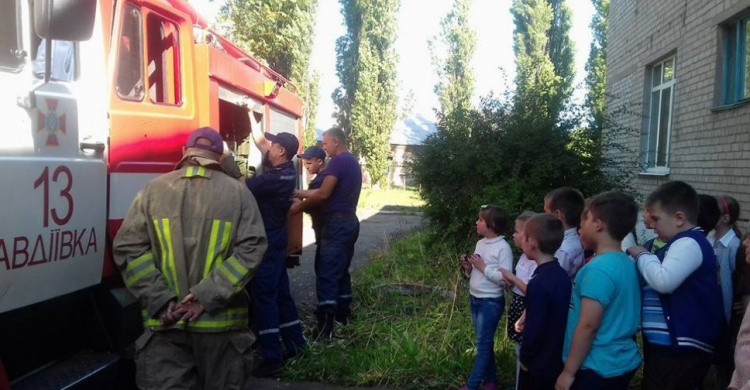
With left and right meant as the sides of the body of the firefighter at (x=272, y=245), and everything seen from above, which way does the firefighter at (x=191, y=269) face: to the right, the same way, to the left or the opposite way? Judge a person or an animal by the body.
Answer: to the right

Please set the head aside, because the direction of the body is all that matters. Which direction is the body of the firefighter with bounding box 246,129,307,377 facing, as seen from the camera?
to the viewer's left

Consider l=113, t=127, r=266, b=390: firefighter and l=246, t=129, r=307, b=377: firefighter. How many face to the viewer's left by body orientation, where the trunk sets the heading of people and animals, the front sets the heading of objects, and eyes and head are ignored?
1

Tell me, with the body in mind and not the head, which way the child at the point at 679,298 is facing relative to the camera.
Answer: to the viewer's left

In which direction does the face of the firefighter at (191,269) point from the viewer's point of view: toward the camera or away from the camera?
away from the camera

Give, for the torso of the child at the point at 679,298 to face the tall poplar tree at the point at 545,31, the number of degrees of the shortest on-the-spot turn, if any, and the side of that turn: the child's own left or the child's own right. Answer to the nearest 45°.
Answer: approximately 90° to the child's own right

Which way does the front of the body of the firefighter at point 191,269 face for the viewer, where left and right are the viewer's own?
facing away from the viewer

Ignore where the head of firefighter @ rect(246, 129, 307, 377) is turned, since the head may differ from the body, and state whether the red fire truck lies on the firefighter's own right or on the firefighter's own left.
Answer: on the firefighter's own left
